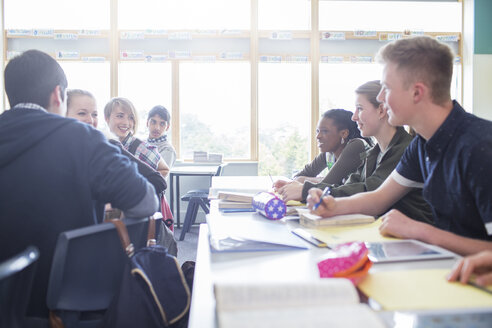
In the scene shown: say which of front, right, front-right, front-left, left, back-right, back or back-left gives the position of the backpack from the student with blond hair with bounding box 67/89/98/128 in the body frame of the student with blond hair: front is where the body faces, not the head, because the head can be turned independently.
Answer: front-right

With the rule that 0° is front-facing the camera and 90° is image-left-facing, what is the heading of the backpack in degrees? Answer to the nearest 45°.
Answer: approximately 315°

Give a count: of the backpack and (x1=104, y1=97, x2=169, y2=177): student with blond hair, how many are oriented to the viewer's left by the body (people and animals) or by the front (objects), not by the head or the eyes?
0

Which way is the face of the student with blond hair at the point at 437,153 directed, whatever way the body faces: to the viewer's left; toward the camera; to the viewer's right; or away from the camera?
to the viewer's left

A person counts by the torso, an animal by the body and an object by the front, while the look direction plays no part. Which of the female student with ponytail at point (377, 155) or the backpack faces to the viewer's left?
the female student with ponytail

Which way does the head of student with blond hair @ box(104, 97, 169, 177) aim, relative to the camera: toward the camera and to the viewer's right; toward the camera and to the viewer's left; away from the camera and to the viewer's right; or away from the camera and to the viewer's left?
toward the camera and to the viewer's right

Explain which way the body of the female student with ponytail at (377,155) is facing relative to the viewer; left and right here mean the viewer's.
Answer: facing to the left of the viewer

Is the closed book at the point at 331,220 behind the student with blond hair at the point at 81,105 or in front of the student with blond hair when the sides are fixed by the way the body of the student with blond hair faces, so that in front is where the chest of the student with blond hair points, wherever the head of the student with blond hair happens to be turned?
in front
